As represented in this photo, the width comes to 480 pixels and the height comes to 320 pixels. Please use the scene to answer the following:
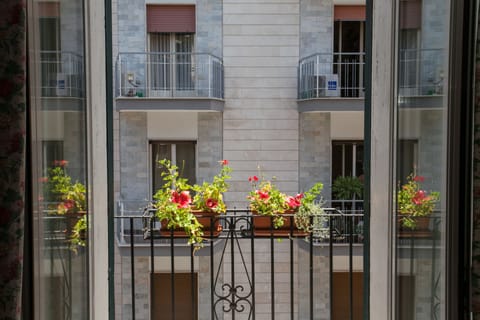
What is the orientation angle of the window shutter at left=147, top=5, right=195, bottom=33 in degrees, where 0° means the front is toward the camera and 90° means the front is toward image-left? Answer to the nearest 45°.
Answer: approximately 0°

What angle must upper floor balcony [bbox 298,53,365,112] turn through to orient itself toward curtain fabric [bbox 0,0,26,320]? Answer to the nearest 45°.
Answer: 0° — it already faces it

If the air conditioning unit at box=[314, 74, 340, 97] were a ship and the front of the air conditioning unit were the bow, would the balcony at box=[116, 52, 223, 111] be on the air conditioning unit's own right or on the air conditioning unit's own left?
on the air conditioning unit's own right

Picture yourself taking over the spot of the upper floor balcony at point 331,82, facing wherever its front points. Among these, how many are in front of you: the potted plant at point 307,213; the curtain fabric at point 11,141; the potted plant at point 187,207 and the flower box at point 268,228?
4

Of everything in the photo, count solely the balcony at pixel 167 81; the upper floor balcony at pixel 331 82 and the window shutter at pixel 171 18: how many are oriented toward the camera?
3

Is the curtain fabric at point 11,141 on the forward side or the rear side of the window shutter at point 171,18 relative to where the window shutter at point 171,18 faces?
on the forward side

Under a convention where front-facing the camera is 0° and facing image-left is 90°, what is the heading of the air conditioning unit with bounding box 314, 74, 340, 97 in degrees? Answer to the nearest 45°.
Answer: approximately 0°

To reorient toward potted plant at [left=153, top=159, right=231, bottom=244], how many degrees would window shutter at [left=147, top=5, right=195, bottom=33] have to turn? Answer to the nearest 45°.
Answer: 0° — it already faces it

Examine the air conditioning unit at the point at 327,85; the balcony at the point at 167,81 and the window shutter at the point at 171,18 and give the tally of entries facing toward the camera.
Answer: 3

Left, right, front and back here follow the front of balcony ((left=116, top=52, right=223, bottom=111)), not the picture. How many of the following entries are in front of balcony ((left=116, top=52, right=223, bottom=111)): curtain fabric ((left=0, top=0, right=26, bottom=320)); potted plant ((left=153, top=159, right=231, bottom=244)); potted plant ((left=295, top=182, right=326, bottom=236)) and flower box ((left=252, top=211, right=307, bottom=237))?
4
